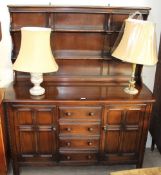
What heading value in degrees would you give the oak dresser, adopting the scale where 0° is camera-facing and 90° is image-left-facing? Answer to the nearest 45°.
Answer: approximately 0°
